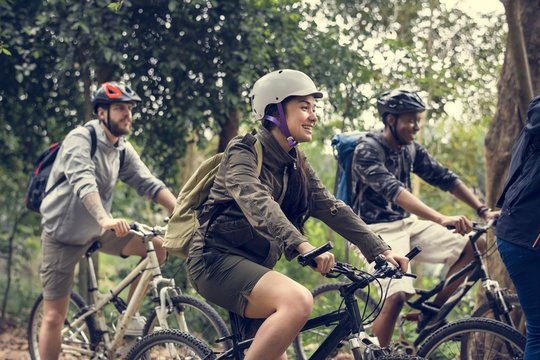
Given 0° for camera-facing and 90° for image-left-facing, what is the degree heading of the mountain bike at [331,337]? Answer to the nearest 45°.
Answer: approximately 270°

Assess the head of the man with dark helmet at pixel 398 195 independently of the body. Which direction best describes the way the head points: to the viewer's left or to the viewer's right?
to the viewer's right

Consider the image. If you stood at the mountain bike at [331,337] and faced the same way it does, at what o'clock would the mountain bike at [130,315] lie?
the mountain bike at [130,315] is roughly at 8 o'clock from the mountain bike at [331,337].

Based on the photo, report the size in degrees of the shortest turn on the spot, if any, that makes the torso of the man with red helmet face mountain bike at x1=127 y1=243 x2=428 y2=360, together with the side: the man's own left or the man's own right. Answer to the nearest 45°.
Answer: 0° — they already face it

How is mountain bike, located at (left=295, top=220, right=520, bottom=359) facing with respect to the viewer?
to the viewer's right

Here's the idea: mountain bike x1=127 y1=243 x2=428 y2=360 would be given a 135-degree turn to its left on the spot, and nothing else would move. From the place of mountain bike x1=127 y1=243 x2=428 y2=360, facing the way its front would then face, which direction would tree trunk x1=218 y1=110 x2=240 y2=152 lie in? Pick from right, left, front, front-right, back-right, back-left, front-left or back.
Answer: front-right

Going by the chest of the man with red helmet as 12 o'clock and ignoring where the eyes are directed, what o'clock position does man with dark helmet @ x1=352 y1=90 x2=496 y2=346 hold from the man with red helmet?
The man with dark helmet is roughly at 11 o'clock from the man with red helmet.

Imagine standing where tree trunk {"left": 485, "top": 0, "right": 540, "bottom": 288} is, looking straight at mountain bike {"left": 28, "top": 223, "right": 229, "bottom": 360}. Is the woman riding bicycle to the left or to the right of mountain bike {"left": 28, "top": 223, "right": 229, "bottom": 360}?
left

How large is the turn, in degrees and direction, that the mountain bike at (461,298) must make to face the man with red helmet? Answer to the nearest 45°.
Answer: approximately 180°

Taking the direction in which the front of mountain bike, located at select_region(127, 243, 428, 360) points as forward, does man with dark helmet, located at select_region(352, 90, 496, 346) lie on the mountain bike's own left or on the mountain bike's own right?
on the mountain bike's own left

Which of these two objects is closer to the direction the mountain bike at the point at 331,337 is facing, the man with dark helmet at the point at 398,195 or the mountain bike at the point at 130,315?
the man with dark helmet

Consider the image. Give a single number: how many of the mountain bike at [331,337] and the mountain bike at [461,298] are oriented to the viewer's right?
2

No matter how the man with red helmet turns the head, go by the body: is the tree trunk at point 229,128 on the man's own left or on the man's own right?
on the man's own left

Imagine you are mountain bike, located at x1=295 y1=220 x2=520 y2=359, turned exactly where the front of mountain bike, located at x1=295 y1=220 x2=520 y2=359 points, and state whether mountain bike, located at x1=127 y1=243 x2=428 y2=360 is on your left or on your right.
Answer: on your right
